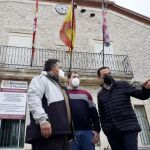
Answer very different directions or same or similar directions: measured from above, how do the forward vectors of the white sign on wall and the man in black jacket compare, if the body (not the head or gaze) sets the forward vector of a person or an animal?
same or similar directions

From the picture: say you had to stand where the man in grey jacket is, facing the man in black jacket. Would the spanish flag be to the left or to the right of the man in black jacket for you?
left

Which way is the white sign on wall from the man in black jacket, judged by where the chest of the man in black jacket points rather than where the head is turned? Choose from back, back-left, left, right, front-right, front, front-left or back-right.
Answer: back-right

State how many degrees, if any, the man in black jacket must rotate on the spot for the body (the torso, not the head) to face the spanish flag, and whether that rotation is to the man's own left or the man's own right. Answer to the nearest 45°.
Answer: approximately 180°

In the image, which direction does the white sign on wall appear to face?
toward the camera

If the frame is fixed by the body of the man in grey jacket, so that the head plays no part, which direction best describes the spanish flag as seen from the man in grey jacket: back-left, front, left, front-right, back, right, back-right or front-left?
left

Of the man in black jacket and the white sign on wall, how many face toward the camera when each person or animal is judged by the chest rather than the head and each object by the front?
2

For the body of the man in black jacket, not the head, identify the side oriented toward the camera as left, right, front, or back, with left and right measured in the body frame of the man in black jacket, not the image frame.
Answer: front

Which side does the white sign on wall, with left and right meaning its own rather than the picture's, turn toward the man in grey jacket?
front

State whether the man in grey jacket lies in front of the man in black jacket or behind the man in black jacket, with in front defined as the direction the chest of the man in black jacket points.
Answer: in front
